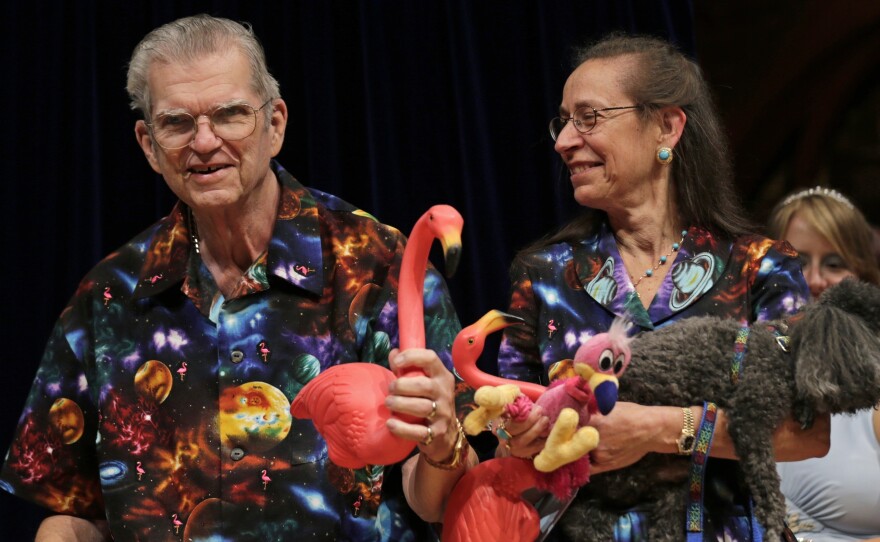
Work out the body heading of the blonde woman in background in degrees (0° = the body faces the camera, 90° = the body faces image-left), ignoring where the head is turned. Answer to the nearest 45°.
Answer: approximately 45°

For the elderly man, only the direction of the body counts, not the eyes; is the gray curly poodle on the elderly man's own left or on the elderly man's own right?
on the elderly man's own left

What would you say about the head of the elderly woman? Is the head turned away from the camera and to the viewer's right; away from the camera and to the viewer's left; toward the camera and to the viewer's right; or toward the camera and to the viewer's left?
toward the camera and to the viewer's left

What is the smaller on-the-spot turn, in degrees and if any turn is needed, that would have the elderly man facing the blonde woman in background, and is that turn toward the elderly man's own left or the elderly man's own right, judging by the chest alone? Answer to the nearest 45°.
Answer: approximately 90° to the elderly man's own left

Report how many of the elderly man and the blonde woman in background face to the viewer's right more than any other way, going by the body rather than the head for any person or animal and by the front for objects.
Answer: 0

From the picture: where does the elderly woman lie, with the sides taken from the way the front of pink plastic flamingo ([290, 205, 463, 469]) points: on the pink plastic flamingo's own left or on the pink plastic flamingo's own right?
on the pink plastic flamingo's own left

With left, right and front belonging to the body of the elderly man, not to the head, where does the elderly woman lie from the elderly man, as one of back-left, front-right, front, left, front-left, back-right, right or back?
left

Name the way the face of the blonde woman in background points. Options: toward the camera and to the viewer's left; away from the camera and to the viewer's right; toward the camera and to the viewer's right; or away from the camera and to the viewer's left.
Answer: toward the camera and to the viewer's left

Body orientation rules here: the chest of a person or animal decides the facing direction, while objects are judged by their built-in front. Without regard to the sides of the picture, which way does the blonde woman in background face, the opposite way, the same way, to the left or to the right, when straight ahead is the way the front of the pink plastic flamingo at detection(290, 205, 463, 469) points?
to the right

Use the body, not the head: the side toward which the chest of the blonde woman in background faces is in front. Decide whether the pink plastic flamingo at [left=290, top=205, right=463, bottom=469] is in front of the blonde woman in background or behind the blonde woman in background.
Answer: in front

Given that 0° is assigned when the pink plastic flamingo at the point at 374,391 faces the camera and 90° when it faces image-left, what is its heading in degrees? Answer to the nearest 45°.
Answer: approximately 315°

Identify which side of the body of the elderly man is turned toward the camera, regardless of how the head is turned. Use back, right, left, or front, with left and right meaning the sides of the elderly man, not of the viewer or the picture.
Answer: front
